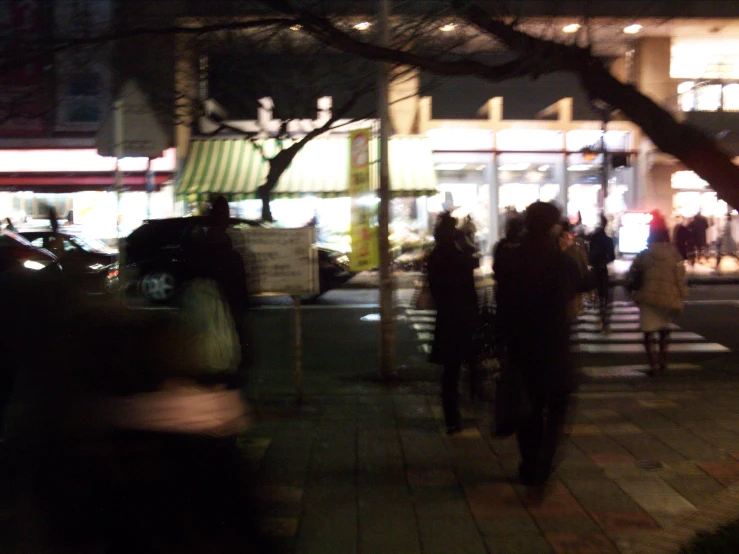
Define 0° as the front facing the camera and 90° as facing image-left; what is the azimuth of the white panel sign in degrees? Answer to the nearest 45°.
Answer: approximately 0°

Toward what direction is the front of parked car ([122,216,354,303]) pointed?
to the viewer's right

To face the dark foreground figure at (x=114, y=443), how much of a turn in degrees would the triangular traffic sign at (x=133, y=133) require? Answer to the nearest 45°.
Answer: approximately 180°

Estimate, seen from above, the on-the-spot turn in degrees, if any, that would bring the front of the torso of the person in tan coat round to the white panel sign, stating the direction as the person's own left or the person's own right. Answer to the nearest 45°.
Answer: approximately 135° to the person's own left

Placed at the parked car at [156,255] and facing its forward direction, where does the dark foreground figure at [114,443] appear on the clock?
The dark foreground figure is roughly at 3 o'clock from the parked car.

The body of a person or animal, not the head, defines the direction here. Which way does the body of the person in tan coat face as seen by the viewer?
away from the camera

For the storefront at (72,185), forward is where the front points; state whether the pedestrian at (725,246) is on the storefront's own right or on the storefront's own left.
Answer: on the storefront's own left

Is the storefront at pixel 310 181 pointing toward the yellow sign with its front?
yes

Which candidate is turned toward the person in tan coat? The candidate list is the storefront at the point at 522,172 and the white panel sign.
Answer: the storefront
